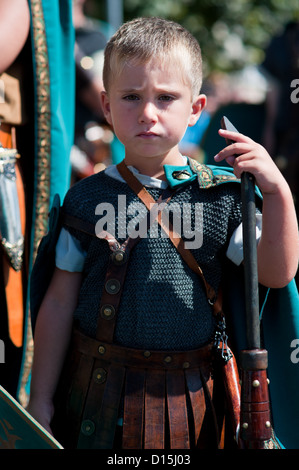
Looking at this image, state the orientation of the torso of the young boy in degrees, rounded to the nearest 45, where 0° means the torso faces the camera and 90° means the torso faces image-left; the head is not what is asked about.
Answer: approximately 0°
